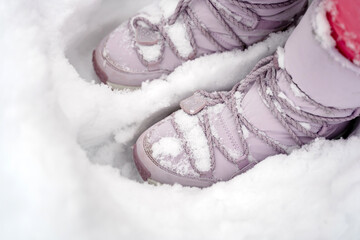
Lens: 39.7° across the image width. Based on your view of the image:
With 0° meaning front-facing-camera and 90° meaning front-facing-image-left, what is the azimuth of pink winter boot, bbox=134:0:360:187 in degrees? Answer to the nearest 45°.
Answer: approximately 45°

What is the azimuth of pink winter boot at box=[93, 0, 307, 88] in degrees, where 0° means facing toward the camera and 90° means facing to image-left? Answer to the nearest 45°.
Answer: approximately 45°
